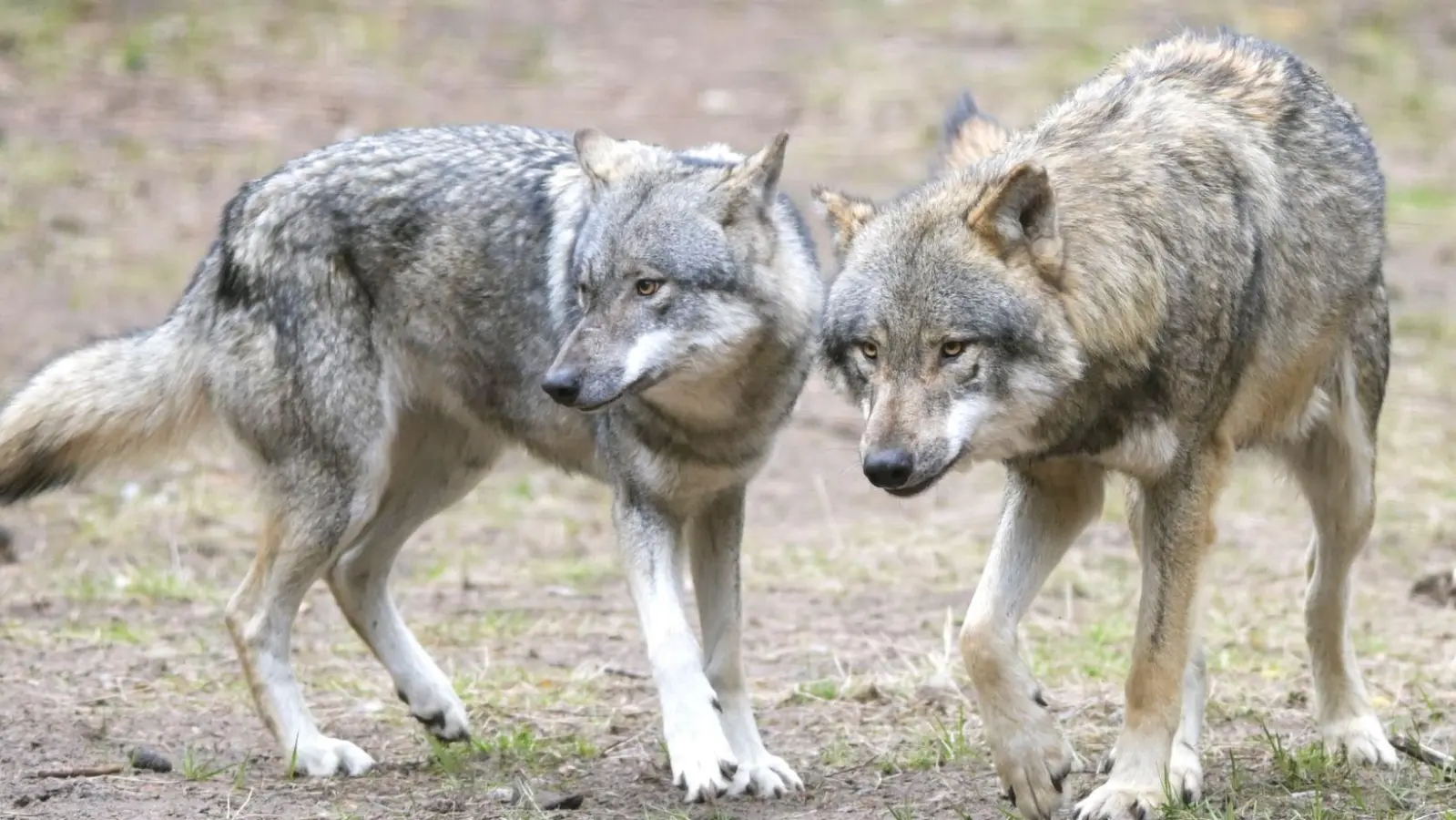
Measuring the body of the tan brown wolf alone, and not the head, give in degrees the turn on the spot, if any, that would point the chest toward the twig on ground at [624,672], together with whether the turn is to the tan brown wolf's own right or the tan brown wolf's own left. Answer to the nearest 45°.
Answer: approximately 90° to the tan brown wolf's own right

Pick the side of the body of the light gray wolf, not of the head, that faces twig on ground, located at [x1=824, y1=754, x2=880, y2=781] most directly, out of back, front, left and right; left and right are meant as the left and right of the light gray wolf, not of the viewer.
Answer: front

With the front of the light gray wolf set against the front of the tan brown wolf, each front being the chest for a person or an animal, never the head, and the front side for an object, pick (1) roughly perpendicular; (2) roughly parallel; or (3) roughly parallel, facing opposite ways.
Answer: roughly perpendicular

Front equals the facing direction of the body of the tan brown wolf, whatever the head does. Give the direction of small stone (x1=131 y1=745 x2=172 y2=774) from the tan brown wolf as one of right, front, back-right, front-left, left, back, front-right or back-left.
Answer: front-right

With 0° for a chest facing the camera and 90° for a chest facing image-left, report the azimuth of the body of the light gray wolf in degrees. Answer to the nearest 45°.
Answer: approximately 315°
